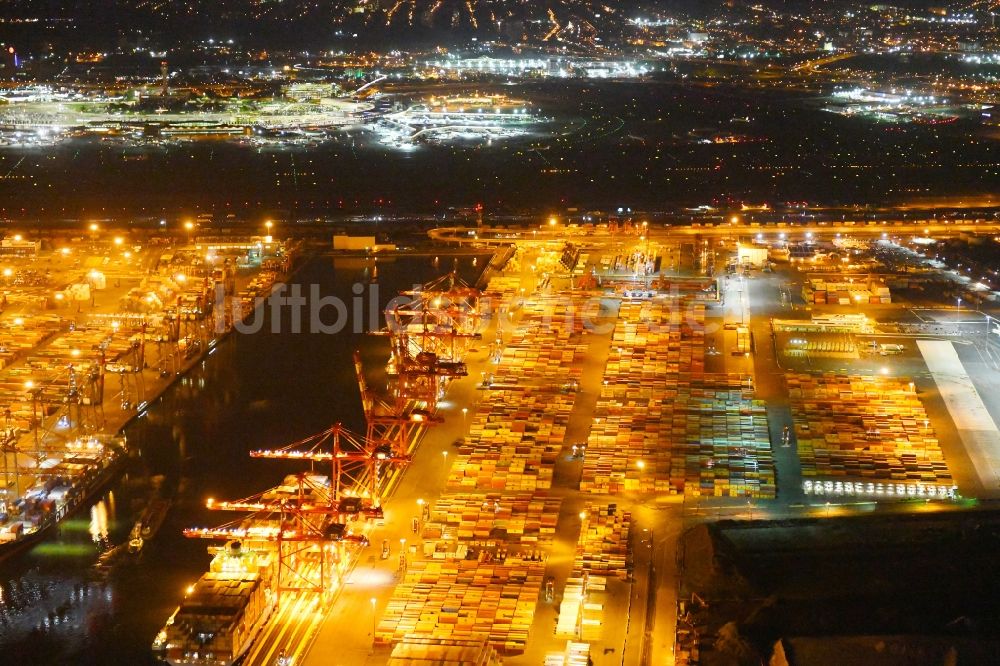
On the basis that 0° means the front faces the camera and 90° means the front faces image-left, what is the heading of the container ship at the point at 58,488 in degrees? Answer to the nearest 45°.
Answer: approximately 45°

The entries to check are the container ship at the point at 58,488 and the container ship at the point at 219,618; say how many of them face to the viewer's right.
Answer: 0

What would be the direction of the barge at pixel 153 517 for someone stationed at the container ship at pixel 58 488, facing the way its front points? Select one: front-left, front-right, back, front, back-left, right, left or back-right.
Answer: left

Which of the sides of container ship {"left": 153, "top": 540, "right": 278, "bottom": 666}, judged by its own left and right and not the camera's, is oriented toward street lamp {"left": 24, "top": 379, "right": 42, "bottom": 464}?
right

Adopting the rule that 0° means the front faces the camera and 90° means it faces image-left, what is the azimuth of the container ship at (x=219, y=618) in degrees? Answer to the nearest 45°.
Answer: approximately 45°
